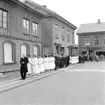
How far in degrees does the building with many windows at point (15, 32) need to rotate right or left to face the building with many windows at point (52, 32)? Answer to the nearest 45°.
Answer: approximately 90° to its left

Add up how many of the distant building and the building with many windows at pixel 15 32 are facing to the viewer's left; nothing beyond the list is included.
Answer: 0

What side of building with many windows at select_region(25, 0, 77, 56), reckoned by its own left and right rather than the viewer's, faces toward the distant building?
left

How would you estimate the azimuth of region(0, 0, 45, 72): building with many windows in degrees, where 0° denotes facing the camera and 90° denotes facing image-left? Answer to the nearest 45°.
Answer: approximately 315°

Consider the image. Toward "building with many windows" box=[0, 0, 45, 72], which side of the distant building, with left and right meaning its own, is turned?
front

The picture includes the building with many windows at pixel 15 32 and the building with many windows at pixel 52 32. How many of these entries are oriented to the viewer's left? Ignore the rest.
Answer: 0

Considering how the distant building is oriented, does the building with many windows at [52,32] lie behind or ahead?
ahead

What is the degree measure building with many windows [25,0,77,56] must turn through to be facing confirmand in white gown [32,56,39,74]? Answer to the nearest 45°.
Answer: approximately 45° to its right

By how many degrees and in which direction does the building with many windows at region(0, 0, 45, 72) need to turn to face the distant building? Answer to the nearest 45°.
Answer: approximately 90° to its left

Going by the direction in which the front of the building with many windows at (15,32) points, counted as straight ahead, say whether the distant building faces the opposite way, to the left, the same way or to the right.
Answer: to the right

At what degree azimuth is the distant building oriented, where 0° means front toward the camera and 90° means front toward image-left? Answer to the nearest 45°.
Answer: approximately 0°
